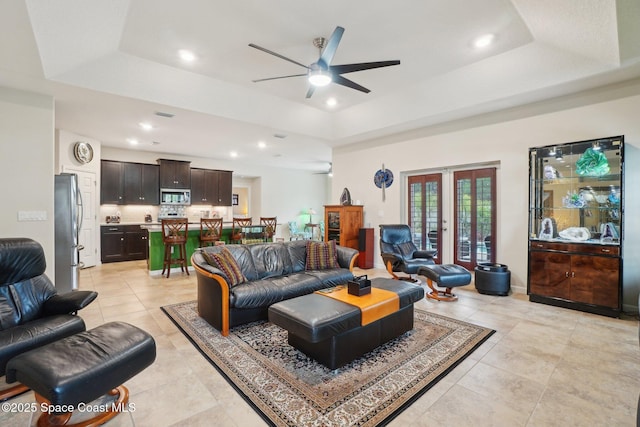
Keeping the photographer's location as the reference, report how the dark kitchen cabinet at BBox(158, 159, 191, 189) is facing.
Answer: facing the viewer

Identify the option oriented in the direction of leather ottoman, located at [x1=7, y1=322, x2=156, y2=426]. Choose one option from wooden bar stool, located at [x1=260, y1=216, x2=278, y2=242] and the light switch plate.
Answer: the light switch plate

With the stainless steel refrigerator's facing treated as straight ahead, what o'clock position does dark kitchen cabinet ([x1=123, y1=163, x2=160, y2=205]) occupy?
The dark kitchen cabinet is roughly at 10 o'clock from the stainless steel refrigerator.

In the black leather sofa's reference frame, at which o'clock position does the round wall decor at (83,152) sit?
The round wall decor is roughly at 6 o'clock from the black leather sofa.

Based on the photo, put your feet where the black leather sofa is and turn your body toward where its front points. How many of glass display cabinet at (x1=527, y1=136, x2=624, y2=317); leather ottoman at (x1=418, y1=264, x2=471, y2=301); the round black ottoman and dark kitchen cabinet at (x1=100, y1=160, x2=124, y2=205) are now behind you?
1

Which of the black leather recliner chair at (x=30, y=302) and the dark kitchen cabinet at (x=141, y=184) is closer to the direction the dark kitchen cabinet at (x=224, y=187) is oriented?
the black leather recliner chair

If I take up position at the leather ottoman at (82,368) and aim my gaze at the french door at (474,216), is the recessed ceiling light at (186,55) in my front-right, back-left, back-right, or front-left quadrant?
front-left

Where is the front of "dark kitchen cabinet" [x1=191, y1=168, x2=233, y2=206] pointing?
toward the camera

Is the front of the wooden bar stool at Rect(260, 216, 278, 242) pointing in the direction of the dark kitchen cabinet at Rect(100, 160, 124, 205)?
no

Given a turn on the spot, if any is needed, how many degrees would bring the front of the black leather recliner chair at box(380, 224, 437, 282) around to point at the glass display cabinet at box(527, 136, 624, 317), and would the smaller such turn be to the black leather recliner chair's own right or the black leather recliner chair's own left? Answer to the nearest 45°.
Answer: approximately 45° to the black leather recliner chair's own left

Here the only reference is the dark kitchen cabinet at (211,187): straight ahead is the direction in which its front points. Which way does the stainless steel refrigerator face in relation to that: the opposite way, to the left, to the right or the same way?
to the left

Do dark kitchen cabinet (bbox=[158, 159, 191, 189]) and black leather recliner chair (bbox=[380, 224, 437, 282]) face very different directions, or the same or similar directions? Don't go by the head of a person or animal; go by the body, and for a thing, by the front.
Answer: same or similar directions

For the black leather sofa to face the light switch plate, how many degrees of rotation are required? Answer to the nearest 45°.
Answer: approximately 135° to its right

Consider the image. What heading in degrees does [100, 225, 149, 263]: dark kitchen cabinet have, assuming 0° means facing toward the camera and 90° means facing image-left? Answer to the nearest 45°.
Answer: approximately 0°

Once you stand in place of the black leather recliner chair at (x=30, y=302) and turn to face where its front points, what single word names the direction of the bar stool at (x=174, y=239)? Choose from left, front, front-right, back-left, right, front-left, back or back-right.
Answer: left

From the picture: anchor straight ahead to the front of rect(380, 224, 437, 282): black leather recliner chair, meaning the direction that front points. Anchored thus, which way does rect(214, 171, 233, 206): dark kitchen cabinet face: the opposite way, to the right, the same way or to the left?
the same way

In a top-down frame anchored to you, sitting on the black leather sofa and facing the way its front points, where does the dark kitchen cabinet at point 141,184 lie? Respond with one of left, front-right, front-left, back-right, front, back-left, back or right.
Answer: back

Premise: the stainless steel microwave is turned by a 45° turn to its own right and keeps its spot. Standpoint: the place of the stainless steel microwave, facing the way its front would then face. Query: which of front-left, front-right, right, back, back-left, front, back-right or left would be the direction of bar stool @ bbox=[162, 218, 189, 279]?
front-left

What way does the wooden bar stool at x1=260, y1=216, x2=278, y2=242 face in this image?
away from the camera

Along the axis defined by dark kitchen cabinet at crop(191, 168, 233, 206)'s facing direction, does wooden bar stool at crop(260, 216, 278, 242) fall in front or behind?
in front
